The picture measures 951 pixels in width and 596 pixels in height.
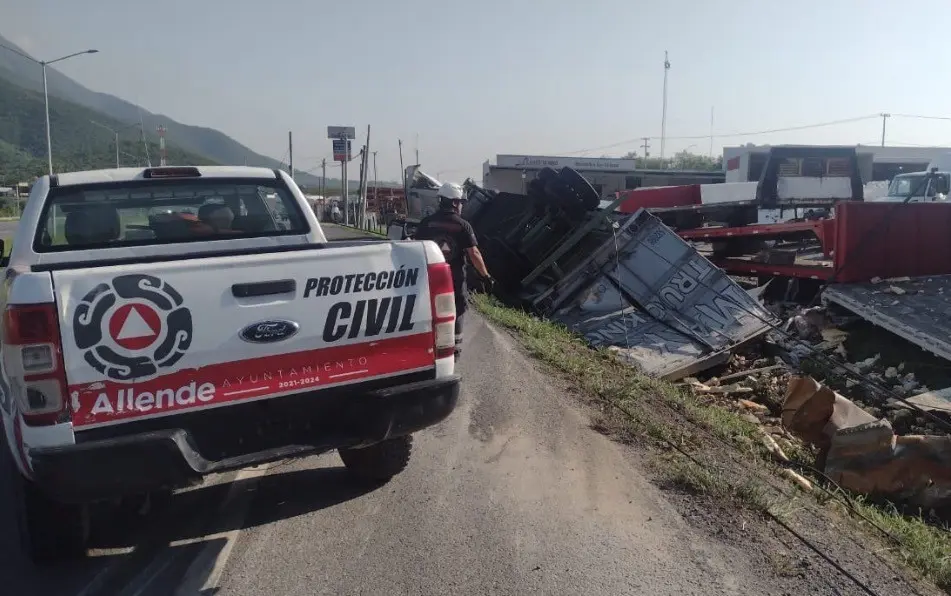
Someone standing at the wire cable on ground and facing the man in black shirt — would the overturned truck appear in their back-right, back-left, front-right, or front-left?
front-right

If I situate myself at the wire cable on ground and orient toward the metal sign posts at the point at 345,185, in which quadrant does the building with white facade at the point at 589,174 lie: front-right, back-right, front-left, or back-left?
front-right

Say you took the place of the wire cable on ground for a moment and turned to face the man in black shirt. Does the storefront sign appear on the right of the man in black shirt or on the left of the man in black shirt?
right

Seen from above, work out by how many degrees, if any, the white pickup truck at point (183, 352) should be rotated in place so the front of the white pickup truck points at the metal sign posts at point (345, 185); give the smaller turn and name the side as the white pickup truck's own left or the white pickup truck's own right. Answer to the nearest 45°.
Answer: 0° — it already faces it

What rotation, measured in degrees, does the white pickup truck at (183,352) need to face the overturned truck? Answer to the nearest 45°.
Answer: approximately 45° to its right

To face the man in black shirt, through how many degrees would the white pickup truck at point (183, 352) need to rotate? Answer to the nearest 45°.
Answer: approximately 45° to its right

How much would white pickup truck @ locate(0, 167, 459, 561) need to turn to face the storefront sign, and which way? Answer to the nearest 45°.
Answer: approximately 45° to its right

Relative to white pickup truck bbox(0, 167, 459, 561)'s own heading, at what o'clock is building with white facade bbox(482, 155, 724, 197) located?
The building with white facade is roughly at 1 o'clock from the white pickup truck.

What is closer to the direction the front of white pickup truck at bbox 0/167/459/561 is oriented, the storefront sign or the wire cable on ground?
the storefront sign

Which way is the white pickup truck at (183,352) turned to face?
away from the camera
